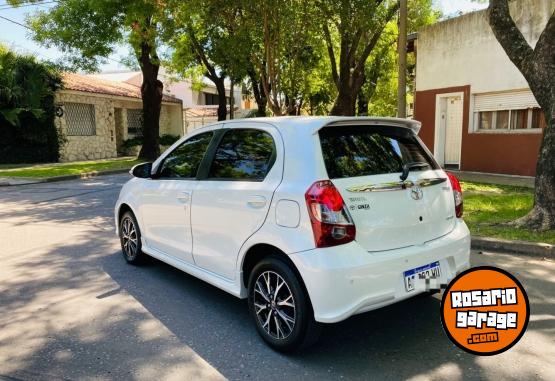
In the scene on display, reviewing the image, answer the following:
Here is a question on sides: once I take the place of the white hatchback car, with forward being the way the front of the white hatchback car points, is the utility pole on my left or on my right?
on my right

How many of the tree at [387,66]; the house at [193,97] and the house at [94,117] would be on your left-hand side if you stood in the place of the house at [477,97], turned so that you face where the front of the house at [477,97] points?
0

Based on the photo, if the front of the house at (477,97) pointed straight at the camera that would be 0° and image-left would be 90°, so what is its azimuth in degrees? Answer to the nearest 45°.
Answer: approximately 45°

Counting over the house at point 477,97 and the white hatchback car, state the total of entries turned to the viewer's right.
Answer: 0

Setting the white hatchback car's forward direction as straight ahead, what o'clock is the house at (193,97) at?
The house is roughly at 1 o'clock from the white hatchback car.

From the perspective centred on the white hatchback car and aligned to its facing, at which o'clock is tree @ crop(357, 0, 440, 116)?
The tree is roughly at 2 o'clock from the white hatchback car.

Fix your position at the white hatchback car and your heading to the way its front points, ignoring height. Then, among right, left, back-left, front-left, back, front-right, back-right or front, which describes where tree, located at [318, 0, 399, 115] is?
front-right

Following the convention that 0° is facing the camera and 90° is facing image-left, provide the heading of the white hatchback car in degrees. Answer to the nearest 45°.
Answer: approximately 135°

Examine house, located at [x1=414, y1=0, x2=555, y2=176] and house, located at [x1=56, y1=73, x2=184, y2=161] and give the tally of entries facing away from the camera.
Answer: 0

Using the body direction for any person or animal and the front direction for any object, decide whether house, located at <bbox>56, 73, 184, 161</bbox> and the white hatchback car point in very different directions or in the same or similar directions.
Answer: very different directions

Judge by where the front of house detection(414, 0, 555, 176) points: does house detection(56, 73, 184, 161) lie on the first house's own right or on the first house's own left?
on the first house's own right

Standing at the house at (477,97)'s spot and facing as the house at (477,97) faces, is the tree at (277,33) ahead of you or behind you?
ahead

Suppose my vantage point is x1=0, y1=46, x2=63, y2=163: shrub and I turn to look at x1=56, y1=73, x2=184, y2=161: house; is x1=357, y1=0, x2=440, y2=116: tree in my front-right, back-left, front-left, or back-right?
front-right

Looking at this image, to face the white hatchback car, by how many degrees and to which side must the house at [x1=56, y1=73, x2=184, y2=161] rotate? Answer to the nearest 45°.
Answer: approximately 45° to its right

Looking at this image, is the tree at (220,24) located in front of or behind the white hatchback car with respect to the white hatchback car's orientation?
in front

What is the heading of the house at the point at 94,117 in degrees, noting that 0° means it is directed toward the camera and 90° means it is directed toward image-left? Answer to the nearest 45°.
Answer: approximately 315°

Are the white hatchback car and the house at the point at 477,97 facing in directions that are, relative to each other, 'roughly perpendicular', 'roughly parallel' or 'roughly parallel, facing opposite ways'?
roughly perpendicular
